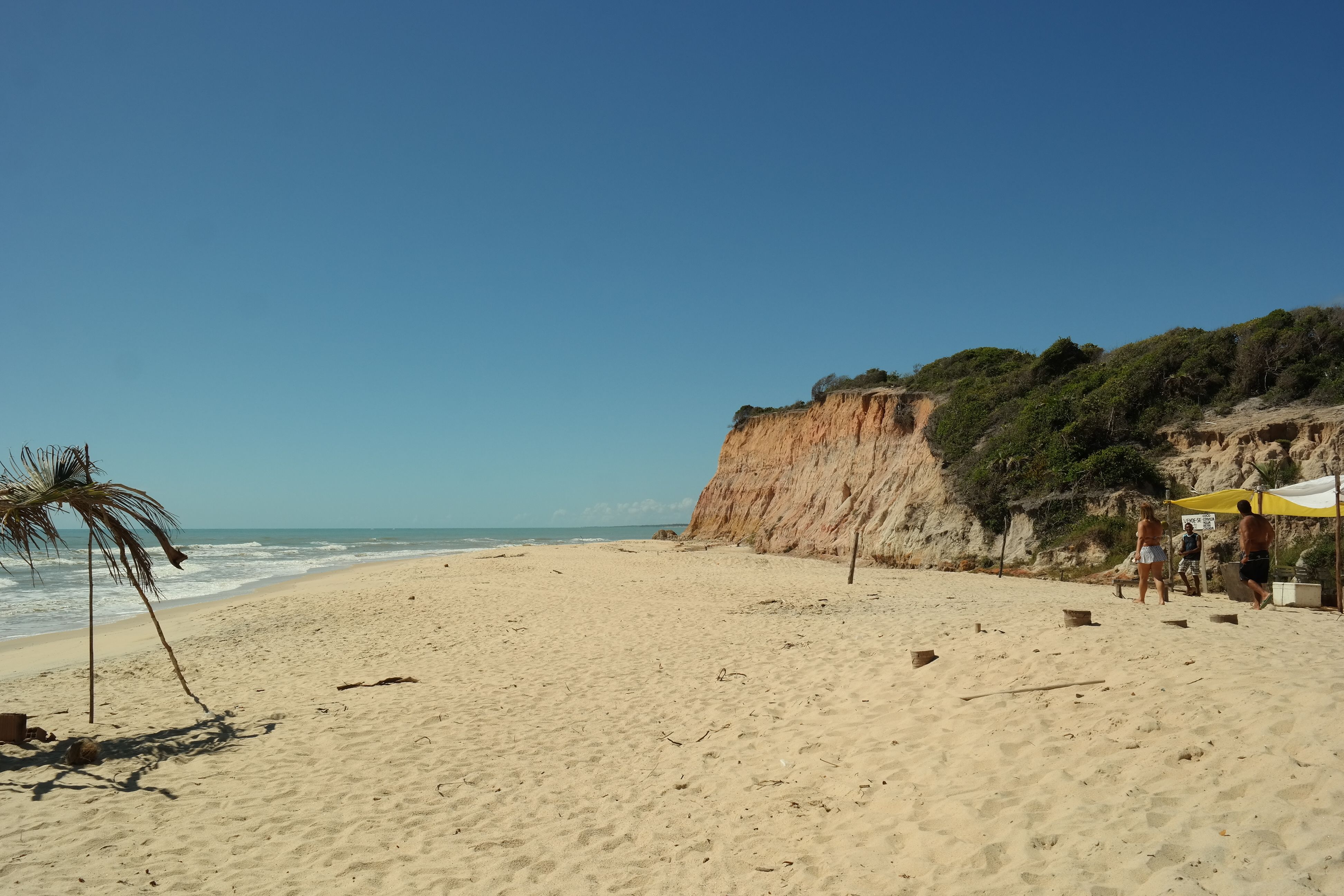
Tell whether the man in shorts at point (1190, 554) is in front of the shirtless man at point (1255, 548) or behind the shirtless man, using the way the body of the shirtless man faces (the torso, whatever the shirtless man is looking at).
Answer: in front

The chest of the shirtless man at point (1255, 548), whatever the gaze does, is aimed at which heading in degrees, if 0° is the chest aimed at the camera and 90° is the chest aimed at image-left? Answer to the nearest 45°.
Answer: approximately 135°

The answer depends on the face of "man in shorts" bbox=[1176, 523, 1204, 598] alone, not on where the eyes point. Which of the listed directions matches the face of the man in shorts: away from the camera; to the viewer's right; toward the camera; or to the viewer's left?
toward the camera

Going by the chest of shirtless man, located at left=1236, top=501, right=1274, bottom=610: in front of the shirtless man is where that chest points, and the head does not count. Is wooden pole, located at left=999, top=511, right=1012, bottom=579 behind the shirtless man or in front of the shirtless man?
in front

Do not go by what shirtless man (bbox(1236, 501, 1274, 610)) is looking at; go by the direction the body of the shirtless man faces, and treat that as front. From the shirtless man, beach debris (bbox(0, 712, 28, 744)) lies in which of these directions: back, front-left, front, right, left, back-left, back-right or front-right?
left

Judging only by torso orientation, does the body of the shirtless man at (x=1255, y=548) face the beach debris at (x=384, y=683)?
no

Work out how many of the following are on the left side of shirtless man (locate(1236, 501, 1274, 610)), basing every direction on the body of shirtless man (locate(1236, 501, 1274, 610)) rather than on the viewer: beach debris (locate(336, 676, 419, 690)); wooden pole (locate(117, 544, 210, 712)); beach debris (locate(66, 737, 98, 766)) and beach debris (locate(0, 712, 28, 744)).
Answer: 4

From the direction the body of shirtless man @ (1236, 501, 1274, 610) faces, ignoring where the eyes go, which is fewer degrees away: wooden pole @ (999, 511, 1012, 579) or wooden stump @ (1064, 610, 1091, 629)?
the wooden pole

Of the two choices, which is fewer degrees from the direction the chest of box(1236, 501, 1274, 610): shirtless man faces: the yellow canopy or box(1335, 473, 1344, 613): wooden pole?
the yellow canopy

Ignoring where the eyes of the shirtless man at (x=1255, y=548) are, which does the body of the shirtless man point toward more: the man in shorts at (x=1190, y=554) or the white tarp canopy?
the man in shorts
